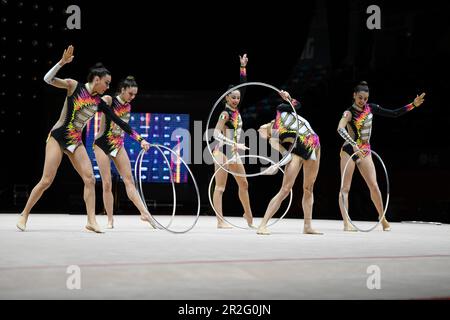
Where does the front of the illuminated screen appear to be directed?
toward the camera
